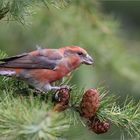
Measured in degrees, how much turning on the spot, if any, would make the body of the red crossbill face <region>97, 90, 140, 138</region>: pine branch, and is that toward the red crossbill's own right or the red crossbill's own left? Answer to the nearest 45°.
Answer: approximately 45° to the red crossbill's own right

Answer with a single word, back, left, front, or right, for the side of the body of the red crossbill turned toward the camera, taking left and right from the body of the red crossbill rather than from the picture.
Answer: right
